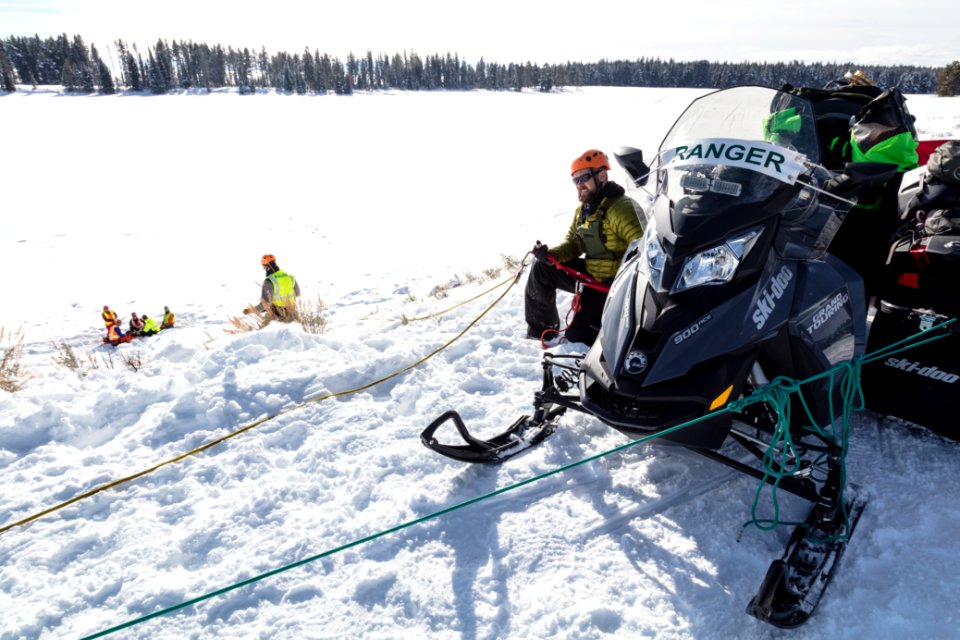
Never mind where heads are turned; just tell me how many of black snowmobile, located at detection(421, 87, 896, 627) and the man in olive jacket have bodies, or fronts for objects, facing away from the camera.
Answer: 0

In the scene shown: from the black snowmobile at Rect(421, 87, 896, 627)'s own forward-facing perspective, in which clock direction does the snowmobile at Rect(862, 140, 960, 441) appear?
The snowmobile is roughly at 6 o'clock from the black snowmobile.

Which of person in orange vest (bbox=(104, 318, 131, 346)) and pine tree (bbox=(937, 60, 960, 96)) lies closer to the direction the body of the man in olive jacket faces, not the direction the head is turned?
the person in orange vest

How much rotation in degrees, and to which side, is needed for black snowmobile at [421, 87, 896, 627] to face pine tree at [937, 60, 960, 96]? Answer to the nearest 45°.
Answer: approximately 135° to its right

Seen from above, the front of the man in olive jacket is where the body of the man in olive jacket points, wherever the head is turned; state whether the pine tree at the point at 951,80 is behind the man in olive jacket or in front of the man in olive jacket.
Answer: behind

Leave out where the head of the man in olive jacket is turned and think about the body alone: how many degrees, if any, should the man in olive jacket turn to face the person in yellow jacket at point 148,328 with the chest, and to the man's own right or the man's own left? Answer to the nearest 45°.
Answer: approximately 90° to the man's own right

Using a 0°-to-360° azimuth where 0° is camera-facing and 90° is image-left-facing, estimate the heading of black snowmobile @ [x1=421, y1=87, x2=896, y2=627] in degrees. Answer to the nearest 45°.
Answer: approximately 45°

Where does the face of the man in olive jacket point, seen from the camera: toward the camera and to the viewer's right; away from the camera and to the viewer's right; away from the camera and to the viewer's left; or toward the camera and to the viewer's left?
toward the camera and to the viewer's left

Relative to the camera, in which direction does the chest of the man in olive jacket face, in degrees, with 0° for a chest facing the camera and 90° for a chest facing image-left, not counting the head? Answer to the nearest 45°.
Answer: approximately 45°
